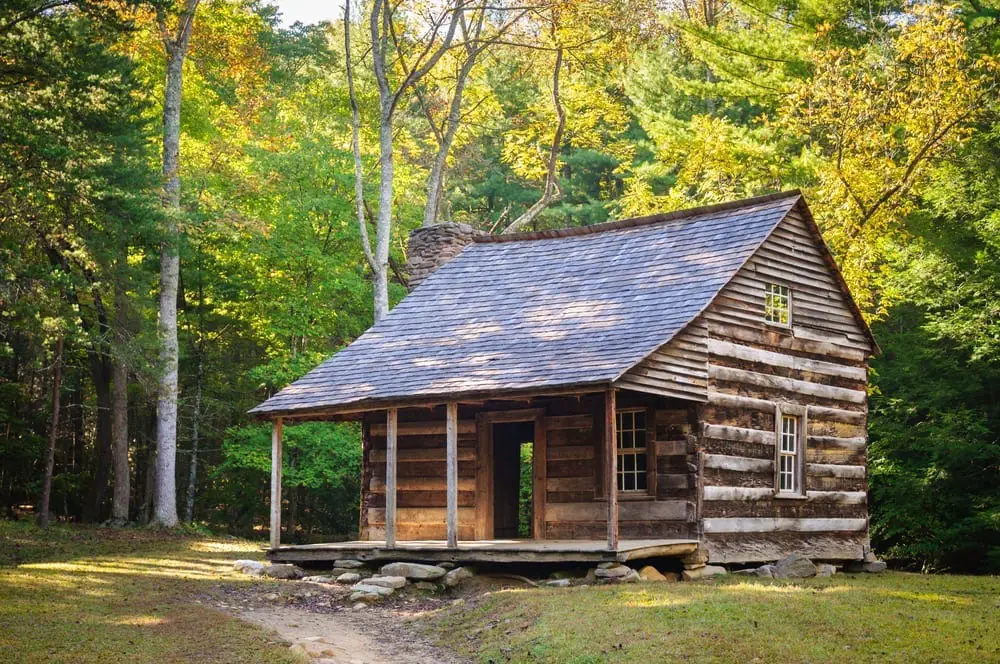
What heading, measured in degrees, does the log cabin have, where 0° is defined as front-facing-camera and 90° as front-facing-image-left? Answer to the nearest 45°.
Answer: approximately 45°

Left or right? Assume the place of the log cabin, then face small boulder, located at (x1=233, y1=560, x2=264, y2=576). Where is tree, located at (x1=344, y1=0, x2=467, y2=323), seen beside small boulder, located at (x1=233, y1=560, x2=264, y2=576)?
right

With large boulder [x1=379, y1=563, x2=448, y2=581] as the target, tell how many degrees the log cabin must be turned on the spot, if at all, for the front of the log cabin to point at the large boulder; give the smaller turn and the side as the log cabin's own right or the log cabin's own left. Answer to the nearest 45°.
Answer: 0° — it already faces it

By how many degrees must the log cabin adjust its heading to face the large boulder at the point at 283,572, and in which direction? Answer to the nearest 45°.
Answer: approximately 45° to its right

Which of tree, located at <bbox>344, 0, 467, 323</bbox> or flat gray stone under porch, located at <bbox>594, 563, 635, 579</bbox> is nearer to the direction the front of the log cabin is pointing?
the flat gray stone under porch

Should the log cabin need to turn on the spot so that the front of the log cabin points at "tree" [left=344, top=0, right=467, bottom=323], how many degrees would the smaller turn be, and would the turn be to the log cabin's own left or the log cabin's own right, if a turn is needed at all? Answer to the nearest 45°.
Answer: approximately 90° to the log cabin's own right

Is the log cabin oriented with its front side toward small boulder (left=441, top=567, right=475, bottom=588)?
yes
